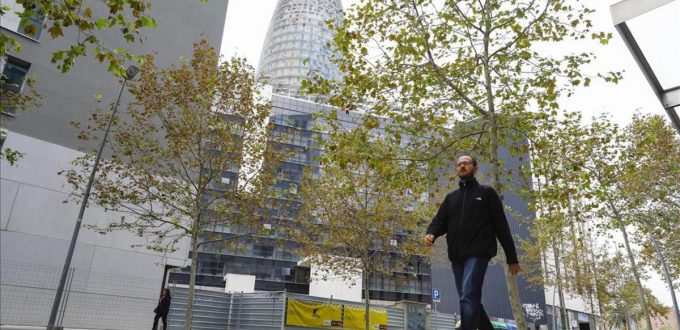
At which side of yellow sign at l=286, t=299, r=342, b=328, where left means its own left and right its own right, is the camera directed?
front

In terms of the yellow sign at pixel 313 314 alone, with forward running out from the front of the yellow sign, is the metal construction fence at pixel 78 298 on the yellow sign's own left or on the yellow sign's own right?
on the yellow sign's own right

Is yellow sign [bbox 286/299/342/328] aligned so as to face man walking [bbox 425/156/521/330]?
yes

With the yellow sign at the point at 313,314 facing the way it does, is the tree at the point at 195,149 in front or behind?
in front

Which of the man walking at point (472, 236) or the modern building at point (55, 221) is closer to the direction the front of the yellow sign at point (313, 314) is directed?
the man walking

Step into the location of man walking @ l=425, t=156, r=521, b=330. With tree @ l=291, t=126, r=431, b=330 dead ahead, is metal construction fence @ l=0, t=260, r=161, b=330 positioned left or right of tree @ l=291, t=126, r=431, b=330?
left

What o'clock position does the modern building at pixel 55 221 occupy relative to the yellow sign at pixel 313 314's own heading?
The modern building is roughly at 2 o'clock from the yellow sign.
